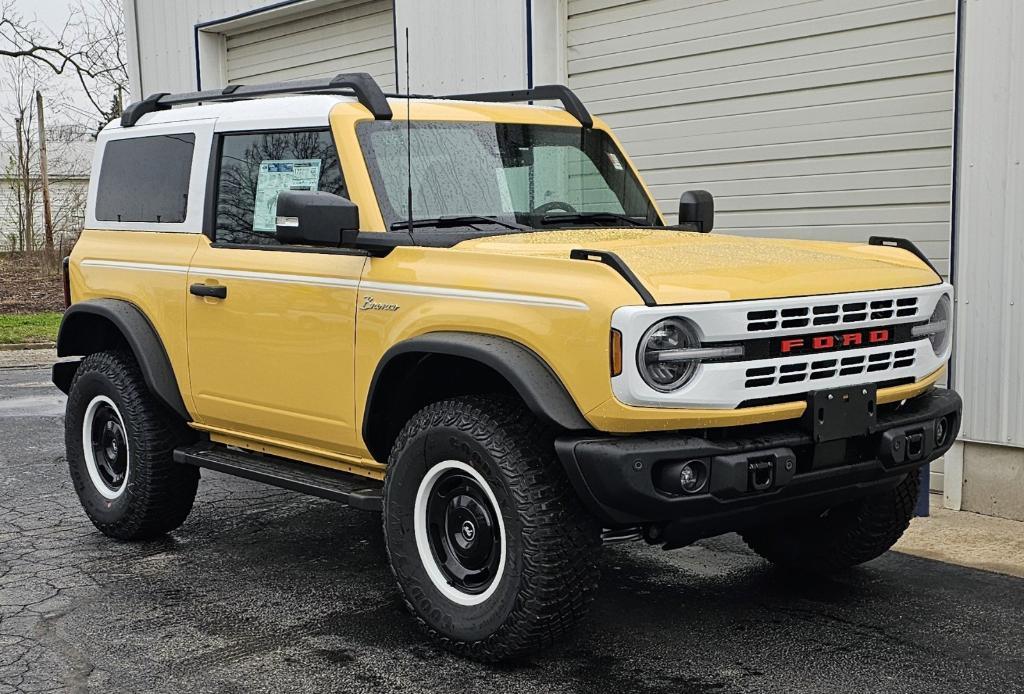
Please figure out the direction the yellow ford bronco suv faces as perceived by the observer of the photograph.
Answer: facing the viewer and to the right of the viewer

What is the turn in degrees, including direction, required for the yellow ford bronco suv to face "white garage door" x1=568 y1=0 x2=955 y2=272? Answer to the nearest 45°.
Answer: approximately 90° to its left

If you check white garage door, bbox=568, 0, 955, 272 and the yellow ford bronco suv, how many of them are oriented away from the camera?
0

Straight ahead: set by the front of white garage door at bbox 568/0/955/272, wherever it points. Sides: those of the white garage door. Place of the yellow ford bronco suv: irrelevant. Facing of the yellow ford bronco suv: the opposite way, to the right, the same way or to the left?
to the left

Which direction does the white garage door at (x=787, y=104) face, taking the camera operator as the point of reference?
facing the viewer and to the left of the viewer
